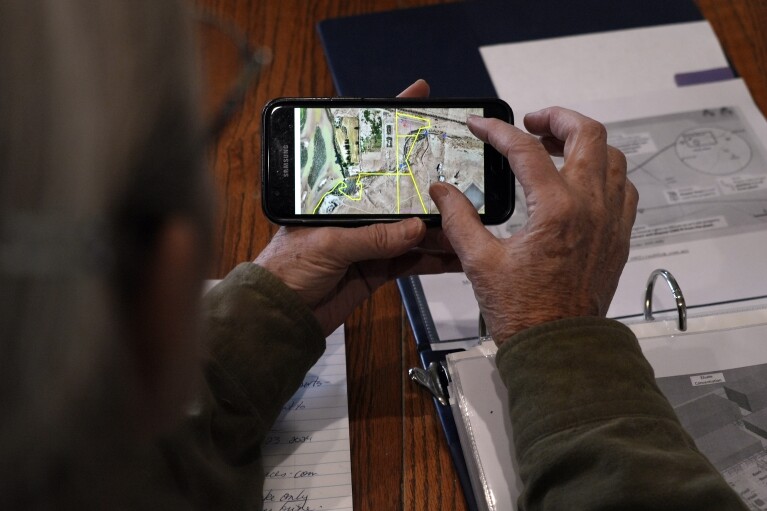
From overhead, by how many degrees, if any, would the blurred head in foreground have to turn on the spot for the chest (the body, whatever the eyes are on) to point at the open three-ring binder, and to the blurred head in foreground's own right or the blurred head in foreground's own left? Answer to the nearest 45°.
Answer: approximately 45° to the blurred head in foreground's own right

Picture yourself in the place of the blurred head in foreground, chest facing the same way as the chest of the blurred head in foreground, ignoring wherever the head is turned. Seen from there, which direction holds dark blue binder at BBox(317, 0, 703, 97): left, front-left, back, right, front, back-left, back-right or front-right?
front

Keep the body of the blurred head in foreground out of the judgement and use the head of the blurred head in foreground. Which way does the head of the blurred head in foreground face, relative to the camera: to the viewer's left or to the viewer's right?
to the viewer's right

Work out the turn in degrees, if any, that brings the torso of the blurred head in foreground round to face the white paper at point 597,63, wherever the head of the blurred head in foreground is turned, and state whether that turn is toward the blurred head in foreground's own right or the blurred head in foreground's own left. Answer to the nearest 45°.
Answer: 0° — they already face it

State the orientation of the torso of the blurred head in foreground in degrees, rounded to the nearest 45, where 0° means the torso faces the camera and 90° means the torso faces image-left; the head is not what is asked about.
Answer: approximately 225°
